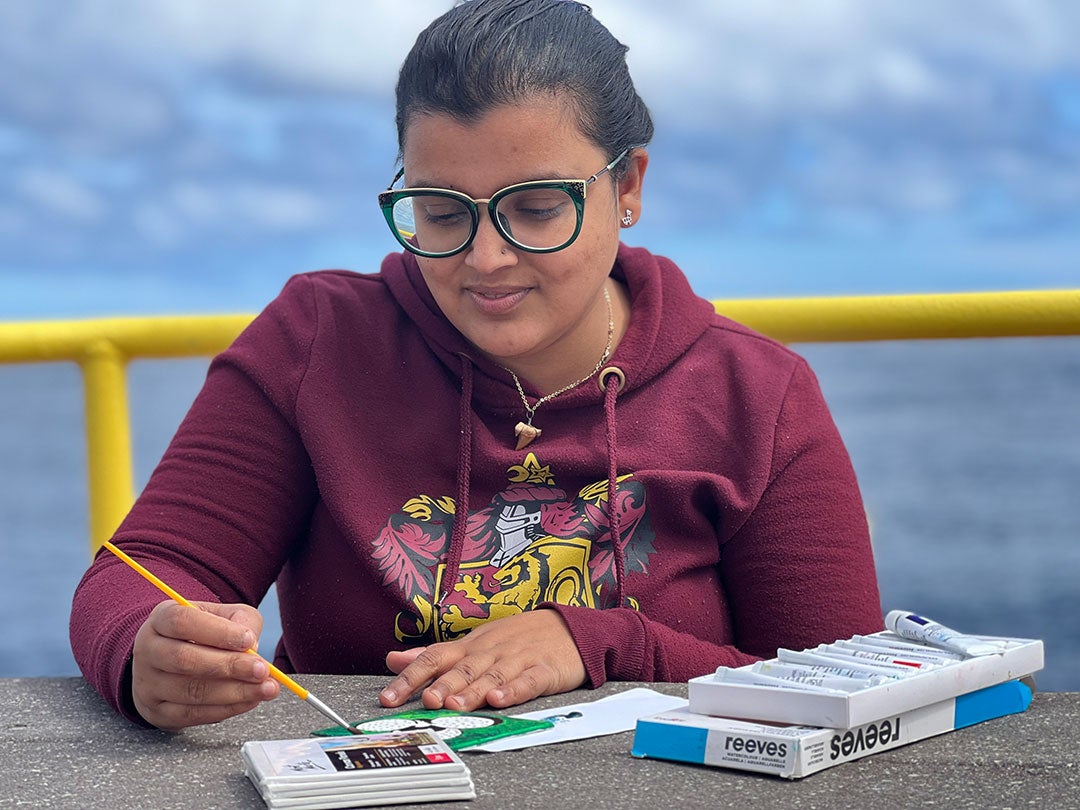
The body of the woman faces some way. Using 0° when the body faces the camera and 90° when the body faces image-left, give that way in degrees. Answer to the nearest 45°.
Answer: approximately 0°

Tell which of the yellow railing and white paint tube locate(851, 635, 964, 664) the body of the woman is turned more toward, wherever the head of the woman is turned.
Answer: the white paint tube

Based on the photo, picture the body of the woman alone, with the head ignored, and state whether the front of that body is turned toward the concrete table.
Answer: yes

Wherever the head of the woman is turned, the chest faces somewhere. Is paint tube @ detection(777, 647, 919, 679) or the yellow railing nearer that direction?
the paint tube

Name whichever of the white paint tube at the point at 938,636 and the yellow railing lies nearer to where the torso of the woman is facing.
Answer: the white paint tube
